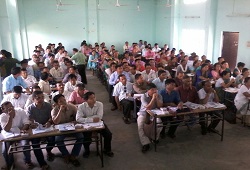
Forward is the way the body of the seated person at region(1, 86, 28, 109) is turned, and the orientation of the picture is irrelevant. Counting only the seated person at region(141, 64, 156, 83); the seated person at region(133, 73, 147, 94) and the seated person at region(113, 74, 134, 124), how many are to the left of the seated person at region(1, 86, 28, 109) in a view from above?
3

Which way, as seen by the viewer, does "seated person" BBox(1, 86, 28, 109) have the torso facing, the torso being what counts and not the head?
toward the camera

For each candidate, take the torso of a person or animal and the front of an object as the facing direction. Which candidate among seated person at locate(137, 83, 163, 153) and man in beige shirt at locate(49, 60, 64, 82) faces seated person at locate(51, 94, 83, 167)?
the man in beige shirt

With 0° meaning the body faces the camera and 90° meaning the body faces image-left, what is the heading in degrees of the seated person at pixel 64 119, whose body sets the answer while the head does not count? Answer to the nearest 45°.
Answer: approximately 0°

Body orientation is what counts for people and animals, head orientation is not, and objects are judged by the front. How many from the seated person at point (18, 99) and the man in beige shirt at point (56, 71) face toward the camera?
2

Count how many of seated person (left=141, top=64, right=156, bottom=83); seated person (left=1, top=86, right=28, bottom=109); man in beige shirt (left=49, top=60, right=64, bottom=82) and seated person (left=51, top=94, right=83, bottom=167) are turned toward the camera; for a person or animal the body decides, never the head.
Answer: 4

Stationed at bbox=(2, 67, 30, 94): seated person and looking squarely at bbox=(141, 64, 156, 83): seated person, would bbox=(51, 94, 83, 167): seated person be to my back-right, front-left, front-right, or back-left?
front-right

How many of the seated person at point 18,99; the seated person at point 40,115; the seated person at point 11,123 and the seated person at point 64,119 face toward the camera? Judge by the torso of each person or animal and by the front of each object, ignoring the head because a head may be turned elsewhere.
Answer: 4

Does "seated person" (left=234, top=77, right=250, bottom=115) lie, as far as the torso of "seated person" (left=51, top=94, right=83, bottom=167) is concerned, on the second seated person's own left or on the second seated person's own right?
on the second seated person's own left

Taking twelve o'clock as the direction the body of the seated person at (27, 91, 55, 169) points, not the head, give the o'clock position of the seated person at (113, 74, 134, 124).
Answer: the seated person at (113, 74, 134, 124) is roughly at 8 o'clock from the seated person at (27, 91, 55, 169).

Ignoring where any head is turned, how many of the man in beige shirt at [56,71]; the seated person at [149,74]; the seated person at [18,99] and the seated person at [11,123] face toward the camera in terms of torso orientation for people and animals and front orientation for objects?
4

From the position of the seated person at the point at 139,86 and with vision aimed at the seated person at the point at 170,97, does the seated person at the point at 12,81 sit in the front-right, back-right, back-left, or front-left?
back-right

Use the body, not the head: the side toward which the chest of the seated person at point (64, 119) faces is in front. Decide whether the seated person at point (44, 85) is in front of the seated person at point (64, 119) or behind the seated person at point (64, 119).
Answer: behind
